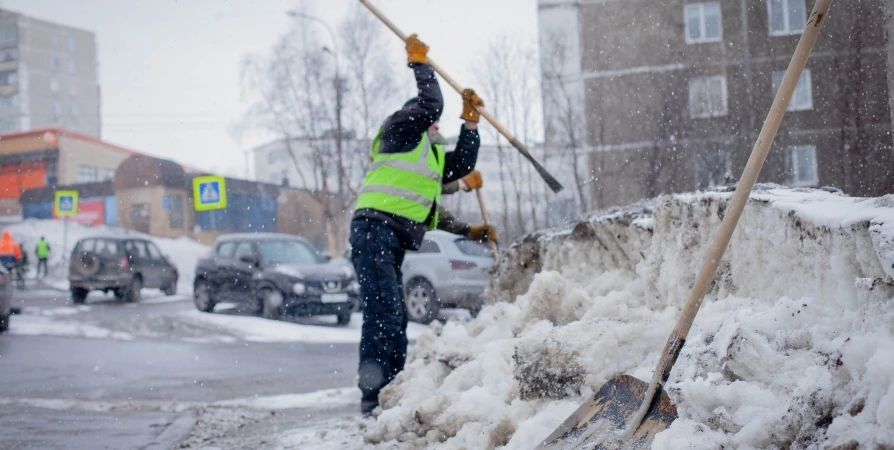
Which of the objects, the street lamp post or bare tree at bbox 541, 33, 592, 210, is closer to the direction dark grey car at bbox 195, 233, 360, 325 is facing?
the bare tree

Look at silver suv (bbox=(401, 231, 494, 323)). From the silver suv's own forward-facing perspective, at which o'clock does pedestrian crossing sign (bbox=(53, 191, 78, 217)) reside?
The pedestrian crossing sign is roughly at 12 o'clock from the silver suv.

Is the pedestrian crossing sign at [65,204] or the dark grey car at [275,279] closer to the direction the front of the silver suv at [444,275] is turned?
the pedestrian crossing sign

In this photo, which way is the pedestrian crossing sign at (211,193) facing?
toward the camera

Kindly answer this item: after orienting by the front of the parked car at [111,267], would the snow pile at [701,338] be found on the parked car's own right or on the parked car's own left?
on the parked car's own right

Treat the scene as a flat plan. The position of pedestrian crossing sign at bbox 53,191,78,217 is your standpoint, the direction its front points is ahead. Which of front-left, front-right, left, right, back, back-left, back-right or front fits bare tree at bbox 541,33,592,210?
front-left

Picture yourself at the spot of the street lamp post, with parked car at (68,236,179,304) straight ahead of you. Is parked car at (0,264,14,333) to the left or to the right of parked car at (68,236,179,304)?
left

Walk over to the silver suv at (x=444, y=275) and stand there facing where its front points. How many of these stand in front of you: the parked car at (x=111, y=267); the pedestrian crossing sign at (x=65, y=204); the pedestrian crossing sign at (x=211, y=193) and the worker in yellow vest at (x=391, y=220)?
3

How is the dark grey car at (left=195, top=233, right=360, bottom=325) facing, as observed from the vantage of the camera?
facing the viewer and to the right of the viewer

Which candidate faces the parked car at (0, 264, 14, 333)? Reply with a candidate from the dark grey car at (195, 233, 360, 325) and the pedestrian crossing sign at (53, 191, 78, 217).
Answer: the pedestrian crossing sign

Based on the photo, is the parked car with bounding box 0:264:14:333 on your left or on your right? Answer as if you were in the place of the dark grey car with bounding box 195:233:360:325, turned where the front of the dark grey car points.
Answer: on your right

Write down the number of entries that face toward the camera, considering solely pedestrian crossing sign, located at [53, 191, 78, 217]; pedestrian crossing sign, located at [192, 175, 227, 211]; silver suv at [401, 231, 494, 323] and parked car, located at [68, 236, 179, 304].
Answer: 2

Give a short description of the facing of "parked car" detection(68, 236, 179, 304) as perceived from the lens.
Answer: facing away from the viewer and to the right of the viewer

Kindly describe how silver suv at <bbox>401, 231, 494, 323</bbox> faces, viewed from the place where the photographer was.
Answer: facing away from the viewer and to the left of the viewer

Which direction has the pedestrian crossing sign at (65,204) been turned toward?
toward the camera

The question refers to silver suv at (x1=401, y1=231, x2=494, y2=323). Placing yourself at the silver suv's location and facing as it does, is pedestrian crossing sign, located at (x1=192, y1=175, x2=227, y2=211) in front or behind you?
in front
